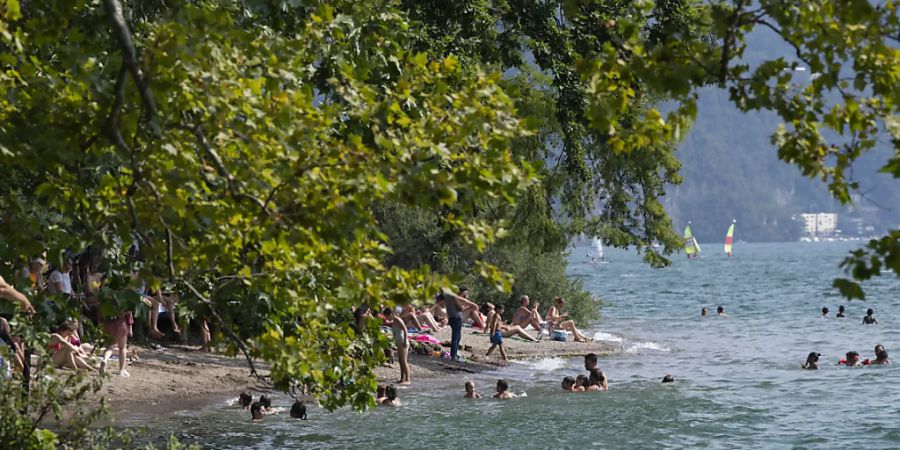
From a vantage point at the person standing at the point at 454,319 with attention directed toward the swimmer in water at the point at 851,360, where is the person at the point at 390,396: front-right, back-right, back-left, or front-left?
back-right

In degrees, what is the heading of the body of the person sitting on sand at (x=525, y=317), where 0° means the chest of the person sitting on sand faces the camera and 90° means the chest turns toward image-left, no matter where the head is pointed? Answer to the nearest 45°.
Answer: approximately 315°

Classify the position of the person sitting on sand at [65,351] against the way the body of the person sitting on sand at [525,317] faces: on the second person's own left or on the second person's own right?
on the second person's own right

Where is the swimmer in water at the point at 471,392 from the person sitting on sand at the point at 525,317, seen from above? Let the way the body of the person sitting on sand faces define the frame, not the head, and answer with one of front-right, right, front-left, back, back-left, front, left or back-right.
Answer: front-right

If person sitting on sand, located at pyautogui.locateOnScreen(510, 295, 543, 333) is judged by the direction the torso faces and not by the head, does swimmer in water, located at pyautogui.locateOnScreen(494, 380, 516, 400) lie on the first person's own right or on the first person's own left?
on the first person's own right
